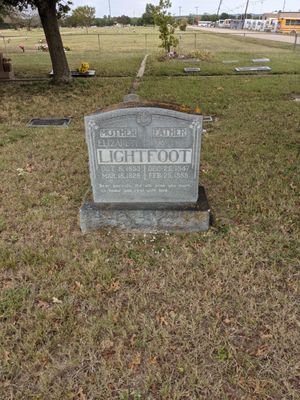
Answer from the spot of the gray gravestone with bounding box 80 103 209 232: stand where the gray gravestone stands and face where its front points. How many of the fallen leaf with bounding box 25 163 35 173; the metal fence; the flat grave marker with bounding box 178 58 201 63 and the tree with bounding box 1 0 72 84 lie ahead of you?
0

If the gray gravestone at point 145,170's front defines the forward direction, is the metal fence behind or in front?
behind

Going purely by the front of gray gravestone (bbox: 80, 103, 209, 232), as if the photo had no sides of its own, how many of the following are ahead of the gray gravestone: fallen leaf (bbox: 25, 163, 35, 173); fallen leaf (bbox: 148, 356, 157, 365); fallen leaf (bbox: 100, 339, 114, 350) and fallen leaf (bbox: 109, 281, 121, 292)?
3

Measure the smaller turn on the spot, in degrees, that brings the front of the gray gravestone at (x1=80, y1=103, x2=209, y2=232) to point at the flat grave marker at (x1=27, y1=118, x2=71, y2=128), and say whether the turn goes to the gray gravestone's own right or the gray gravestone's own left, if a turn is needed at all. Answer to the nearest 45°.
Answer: approximately 135° to the gray gravestone's own right

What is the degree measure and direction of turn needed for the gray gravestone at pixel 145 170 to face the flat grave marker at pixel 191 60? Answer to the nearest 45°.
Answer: approximately 180°

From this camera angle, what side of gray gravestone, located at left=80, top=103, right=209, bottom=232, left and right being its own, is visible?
front

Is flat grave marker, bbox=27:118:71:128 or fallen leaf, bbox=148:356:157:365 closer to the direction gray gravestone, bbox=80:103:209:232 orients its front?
the fallen leaf

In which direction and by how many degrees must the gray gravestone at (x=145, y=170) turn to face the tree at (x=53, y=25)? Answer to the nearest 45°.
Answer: approximately 180°

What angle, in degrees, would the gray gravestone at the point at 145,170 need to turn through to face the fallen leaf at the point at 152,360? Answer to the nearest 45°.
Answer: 0° — it already faces it

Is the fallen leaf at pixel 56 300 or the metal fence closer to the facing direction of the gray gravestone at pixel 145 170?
the fallen leaf

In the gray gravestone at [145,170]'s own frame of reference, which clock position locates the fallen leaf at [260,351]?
The fallen leaf is roughly at 11 o'clock from the gray gravestone.

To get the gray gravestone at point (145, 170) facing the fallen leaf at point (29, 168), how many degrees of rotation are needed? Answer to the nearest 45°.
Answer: approximately 135° to its right

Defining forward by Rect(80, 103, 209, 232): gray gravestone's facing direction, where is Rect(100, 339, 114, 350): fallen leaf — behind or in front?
in front

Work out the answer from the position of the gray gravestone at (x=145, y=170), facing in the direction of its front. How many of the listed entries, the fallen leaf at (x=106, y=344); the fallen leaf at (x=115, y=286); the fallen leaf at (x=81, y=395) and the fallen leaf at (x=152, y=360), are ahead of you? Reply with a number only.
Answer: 4

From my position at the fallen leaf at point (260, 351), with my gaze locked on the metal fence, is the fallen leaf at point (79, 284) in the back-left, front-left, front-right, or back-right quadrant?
front-left

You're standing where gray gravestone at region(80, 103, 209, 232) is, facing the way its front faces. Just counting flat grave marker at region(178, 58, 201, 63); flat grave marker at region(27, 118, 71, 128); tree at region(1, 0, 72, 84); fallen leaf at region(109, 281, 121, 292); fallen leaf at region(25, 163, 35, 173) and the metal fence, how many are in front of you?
1

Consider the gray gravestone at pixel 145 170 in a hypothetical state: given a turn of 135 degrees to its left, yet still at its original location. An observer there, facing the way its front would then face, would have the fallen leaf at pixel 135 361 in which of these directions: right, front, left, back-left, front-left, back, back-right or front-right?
back-right

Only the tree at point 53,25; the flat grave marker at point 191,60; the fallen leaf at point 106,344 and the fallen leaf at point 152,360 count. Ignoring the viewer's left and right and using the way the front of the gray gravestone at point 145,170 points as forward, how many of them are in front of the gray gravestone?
2
